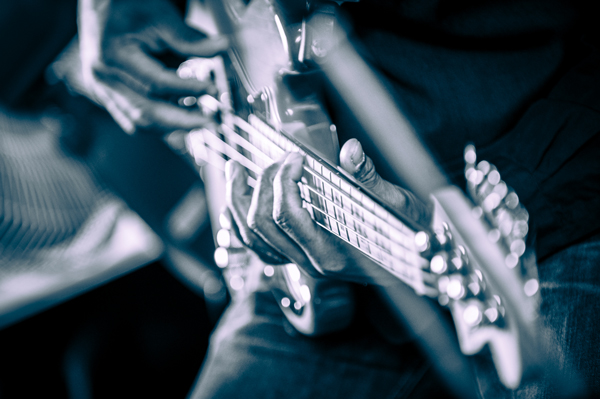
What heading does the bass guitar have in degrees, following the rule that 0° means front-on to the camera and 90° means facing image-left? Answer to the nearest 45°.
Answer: approximately 45°

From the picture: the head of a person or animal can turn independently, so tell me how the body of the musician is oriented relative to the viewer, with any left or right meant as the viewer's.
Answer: facing the viewer and to the left of the viewer
